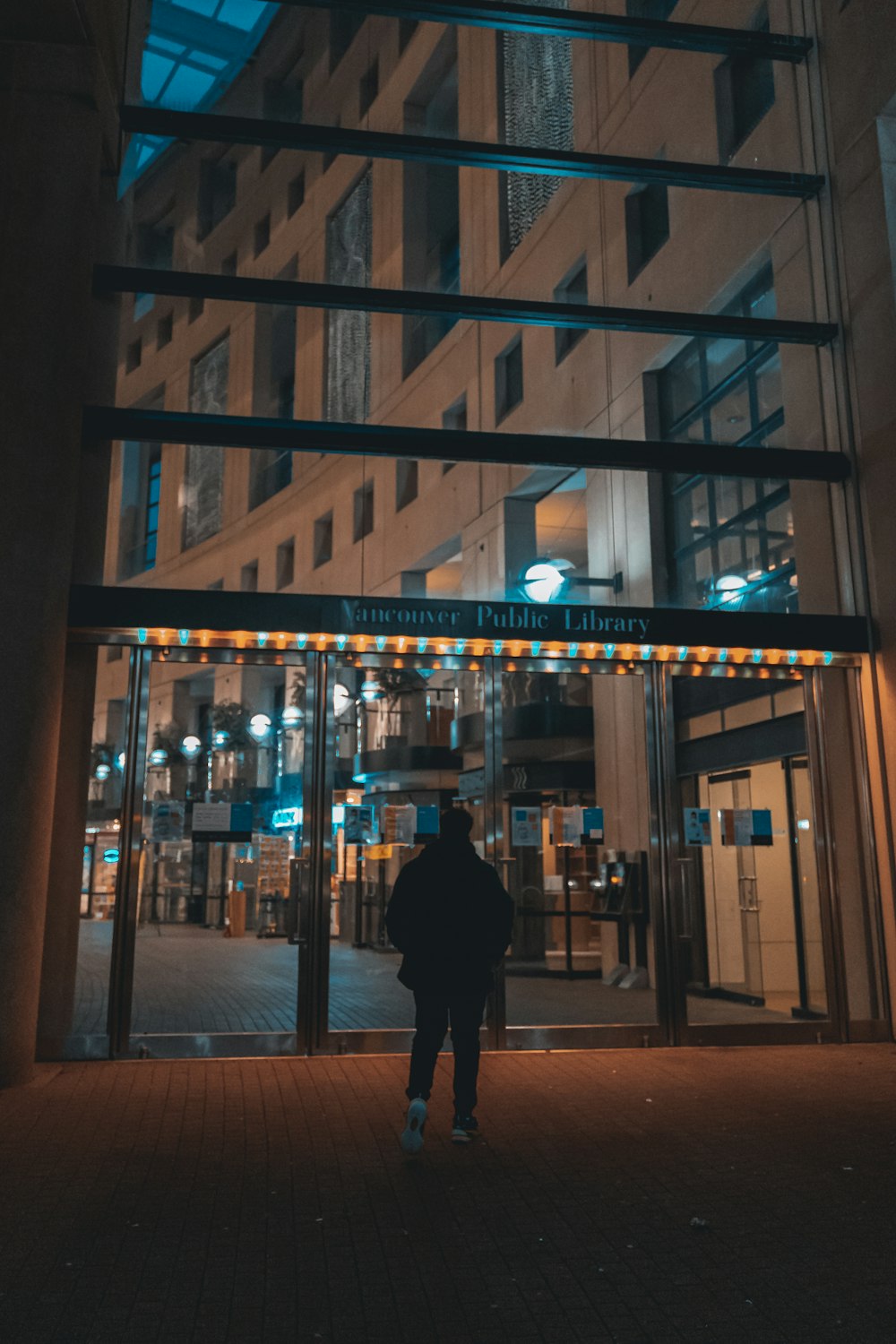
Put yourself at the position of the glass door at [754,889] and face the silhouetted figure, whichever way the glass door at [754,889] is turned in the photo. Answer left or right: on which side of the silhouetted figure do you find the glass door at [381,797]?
right

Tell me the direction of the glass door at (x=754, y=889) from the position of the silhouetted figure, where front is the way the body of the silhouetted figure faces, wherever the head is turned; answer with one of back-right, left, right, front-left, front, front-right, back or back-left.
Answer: front-right

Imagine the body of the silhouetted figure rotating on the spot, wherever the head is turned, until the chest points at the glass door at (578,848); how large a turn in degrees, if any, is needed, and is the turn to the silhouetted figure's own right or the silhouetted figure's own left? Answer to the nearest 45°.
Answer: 0° — they already face it

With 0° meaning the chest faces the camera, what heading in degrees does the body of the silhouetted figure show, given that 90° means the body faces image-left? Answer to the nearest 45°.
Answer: approximately 180°
